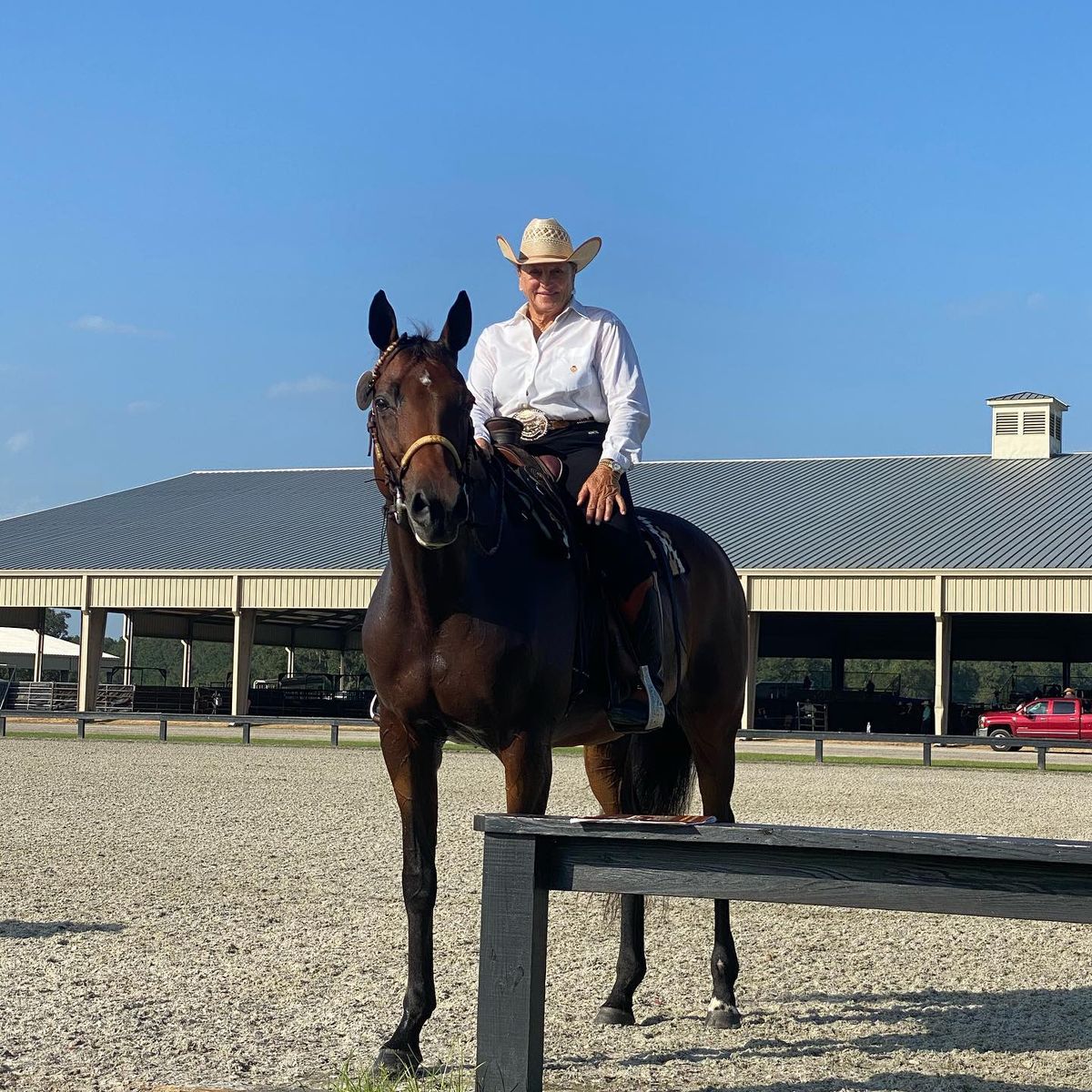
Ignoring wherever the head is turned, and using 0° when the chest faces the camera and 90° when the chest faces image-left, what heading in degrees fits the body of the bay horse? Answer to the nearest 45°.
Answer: approximately 45°

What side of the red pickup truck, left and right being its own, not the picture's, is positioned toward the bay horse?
left

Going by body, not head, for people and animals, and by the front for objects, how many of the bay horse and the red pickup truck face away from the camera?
0

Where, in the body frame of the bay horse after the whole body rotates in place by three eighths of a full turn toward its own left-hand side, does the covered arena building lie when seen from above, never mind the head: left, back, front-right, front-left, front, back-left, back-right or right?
left

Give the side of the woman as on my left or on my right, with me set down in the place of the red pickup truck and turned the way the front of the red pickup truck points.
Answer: on my left

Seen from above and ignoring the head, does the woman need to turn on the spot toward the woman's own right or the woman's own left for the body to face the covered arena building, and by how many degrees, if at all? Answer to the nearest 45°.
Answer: approximately 135° to the woman's own right

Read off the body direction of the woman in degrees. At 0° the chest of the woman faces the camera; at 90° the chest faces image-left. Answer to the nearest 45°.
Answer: approximately 45°

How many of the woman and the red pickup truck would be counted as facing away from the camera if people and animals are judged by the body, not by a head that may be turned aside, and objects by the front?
0

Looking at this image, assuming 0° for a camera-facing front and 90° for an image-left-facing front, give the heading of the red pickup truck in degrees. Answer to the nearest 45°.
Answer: approximately 90°

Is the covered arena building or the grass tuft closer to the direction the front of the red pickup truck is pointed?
the covered arena building
